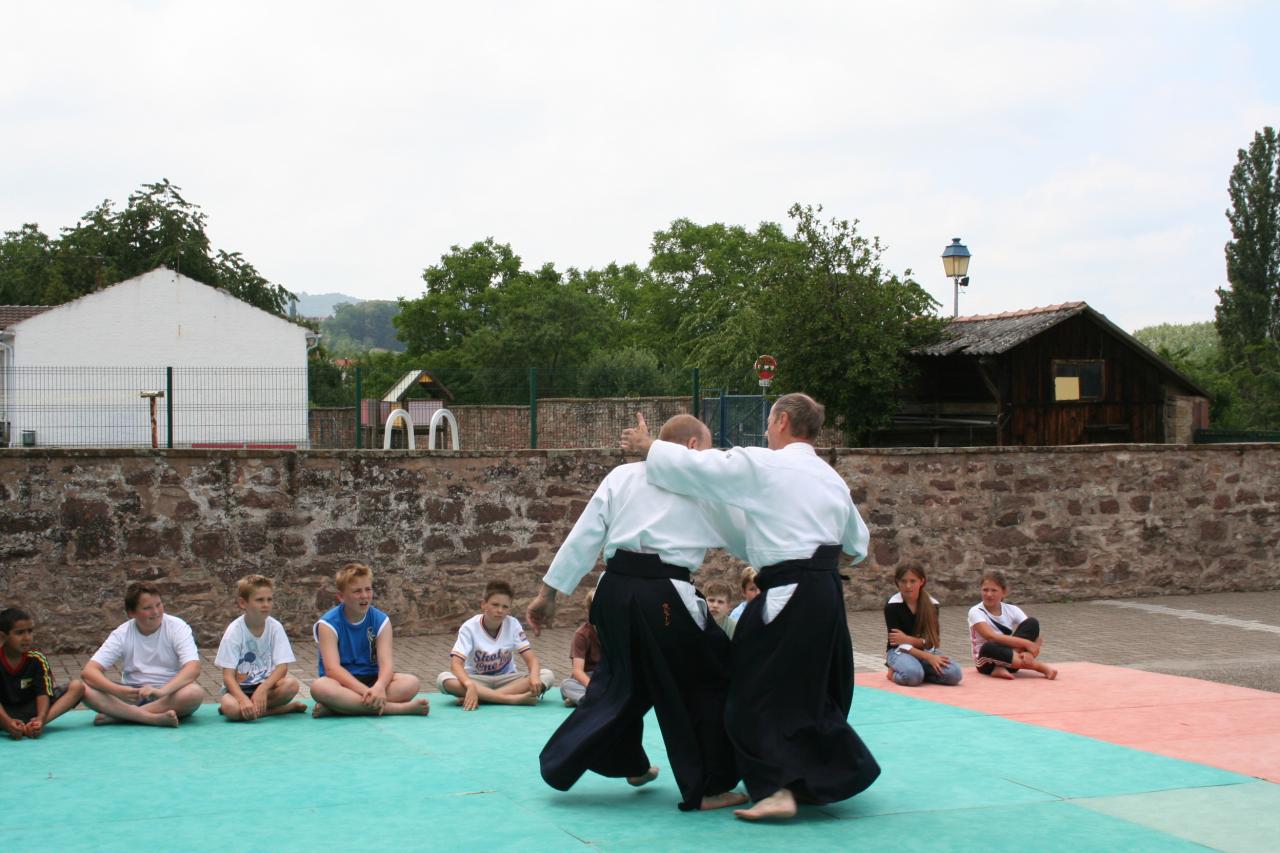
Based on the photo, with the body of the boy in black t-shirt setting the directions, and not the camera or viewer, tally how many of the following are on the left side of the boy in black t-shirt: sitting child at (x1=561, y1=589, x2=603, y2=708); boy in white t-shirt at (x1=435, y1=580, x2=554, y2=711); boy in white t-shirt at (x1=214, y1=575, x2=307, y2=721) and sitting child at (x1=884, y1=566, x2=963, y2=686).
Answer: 4

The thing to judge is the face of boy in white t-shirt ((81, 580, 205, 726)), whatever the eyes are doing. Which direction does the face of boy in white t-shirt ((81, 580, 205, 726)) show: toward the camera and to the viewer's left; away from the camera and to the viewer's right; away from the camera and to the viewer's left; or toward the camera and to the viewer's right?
toward the camera and to the viewer's right

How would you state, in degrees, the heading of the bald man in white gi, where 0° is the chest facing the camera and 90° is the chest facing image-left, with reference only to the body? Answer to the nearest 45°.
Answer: approximately 225°

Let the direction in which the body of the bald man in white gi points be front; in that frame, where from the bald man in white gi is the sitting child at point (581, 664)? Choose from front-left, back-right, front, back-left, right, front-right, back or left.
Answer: front-left

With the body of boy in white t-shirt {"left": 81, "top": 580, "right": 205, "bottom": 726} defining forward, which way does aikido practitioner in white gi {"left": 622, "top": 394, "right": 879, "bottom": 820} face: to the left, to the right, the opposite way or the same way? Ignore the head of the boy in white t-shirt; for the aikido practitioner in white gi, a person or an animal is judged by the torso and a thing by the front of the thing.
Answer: the opposite way

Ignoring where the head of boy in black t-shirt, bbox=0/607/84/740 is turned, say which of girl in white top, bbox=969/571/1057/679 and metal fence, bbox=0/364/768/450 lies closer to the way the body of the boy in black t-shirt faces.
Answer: the girl in white top

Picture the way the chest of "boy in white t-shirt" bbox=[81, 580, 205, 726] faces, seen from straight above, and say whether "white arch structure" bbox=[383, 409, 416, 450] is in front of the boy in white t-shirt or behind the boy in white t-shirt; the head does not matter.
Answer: behind

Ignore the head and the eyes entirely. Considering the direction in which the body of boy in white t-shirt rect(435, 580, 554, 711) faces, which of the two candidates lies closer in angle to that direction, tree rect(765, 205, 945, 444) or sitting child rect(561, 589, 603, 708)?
the sitting child

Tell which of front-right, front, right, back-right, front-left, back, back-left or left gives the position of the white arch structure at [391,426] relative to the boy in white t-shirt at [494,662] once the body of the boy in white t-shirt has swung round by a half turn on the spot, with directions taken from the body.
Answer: front

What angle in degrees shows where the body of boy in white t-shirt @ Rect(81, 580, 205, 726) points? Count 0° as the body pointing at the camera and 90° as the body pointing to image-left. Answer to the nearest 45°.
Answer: approximately 0°

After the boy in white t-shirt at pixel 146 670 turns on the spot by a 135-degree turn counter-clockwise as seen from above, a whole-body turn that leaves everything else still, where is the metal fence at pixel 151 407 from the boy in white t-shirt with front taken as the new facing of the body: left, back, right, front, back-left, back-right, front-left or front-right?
front-left

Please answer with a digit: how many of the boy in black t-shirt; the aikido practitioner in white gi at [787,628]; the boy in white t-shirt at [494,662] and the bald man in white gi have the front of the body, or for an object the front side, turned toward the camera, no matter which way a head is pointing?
2
